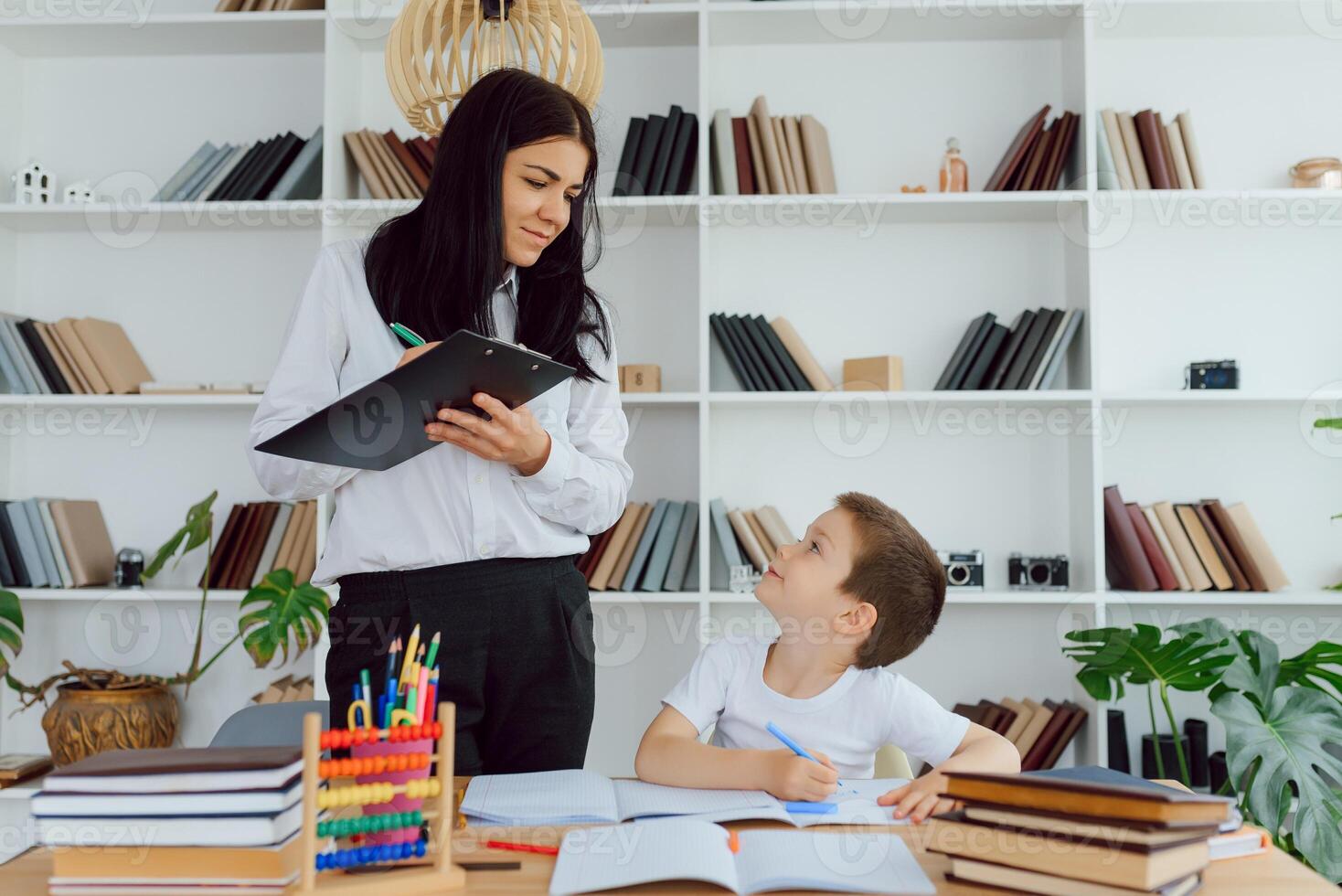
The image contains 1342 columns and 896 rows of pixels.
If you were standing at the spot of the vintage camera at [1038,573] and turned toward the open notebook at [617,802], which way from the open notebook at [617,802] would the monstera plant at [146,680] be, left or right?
right

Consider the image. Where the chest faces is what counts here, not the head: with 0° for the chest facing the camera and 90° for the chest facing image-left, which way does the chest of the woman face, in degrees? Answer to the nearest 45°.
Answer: approximately 0°

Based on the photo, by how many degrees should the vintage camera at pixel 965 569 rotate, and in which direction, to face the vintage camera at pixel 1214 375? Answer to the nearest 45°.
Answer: approximately 90° to its left

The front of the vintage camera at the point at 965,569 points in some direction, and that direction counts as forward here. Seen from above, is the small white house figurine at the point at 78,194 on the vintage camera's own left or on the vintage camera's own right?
on the vintage camera's own right

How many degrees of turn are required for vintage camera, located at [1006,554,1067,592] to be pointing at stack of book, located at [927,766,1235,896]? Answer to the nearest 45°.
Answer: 0° — it already faces it

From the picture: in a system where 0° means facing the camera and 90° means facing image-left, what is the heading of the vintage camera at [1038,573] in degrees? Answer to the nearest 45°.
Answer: approximately 0°

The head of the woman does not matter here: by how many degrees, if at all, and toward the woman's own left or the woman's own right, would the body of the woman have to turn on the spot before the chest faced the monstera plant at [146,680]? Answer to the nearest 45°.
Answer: approximately 135° to the woman's own right
